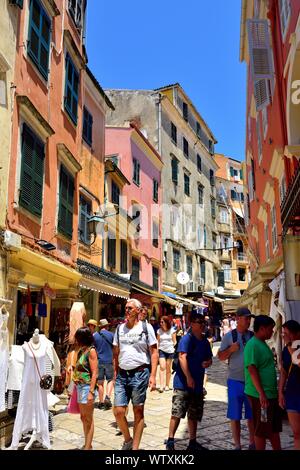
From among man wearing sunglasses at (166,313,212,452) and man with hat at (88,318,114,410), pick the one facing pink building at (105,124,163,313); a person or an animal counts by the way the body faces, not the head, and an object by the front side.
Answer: the man with hat

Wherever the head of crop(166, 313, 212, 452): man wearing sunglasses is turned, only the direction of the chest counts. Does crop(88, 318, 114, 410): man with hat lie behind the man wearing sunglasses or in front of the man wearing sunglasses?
behind

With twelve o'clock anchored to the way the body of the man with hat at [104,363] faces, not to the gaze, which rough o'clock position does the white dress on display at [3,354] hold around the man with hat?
The white dress on display is roughly at 7 o'clock from the man with hat.

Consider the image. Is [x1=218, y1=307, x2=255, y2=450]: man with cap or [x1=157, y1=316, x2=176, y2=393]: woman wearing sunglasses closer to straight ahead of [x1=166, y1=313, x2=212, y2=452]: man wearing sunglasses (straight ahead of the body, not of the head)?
the man with cap

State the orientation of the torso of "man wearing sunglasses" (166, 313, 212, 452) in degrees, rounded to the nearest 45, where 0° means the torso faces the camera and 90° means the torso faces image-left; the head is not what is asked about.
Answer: approximately 315°

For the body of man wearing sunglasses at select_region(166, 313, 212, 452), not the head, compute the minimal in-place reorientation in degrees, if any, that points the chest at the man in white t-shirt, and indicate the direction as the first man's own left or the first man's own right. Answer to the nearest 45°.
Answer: approximately 135° to the first man's own right

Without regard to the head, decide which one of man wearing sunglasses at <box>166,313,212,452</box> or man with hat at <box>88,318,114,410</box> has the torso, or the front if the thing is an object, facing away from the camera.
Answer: the man with hat

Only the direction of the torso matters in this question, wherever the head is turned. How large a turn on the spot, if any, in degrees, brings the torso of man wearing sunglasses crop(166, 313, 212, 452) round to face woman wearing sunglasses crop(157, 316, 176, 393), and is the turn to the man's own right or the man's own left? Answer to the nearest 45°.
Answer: approximately 135° to the man's own left

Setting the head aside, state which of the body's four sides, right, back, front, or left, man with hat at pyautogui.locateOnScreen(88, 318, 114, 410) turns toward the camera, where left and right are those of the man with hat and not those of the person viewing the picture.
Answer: back
